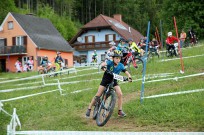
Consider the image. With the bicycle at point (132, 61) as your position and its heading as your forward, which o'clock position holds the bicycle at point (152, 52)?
the bicycle at point (152, 52) is roughly at 8 o'clock from the bicycle at point (132, 61).

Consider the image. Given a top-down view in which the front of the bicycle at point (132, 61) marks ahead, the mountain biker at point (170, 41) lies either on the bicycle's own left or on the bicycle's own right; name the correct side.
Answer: on the bicycle's own left

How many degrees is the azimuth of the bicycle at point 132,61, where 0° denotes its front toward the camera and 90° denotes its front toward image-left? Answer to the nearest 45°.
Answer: approximately 315°

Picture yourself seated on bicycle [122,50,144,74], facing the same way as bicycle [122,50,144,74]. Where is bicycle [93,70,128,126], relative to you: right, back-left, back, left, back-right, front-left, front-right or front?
front-right

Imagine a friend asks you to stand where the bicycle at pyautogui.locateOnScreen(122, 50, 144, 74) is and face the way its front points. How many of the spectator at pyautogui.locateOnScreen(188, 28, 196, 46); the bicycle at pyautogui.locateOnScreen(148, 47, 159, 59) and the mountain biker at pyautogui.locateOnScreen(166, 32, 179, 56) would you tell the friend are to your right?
0

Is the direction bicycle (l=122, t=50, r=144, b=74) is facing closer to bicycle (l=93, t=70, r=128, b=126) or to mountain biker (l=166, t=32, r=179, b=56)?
the bicycle
